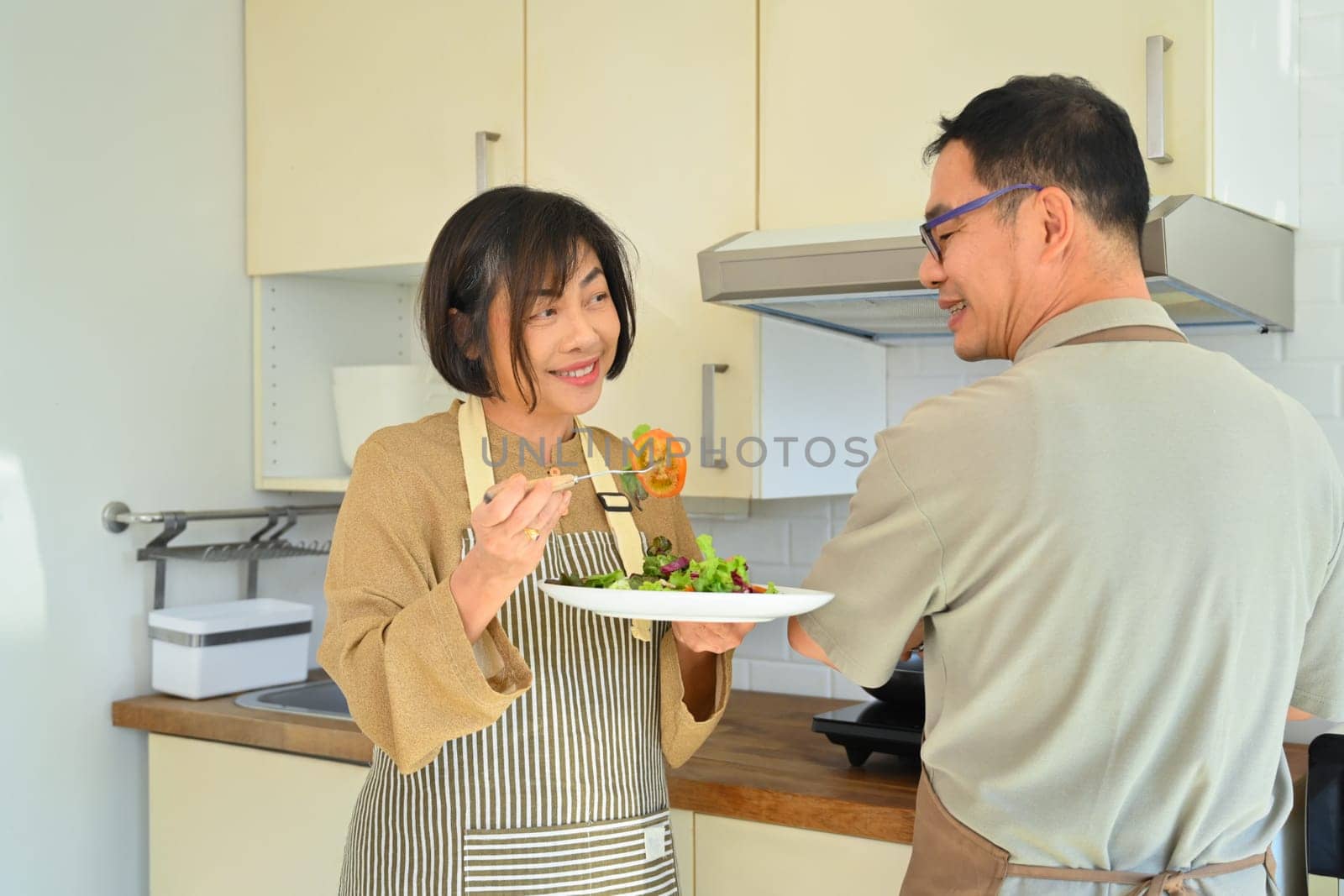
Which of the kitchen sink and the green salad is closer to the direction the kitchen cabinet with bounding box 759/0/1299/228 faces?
the green salad

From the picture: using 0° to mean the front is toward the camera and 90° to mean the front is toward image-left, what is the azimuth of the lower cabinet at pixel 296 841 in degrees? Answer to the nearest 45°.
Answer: approximately 45°

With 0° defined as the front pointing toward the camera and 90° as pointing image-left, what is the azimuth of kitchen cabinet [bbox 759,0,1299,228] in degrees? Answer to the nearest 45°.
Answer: approximately 45°

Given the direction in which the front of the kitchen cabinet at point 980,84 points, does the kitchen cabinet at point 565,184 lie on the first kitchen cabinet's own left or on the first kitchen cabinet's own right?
on the first kitchen cabinet's own right

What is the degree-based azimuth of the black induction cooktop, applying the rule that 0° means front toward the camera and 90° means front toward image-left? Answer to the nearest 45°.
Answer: approximately 45°
